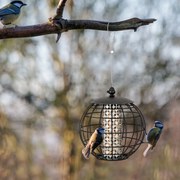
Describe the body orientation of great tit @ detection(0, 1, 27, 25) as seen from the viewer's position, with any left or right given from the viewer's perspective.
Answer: facing to the right of the viewer
